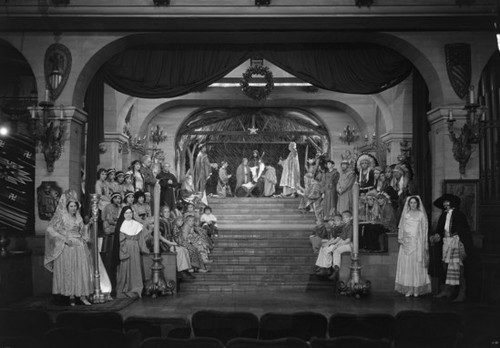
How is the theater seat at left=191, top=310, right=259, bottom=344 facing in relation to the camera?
away from the camera

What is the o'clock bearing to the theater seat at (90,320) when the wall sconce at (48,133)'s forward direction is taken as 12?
The theater seat is roughly at 12 o'clock from the wall sconce.

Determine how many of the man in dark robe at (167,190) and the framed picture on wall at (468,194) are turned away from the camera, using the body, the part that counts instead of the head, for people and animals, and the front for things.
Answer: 0

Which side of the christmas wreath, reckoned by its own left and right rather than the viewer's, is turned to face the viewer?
front

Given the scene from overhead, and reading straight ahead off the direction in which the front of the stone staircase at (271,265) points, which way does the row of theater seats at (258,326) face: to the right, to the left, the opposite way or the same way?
the opposite way

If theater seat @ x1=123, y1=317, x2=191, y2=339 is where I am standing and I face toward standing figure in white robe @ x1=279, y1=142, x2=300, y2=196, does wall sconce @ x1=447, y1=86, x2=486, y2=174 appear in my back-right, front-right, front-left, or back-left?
front-right

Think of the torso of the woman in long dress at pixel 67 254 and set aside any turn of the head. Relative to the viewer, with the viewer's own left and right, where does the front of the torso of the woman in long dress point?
facing the viewer and to the right of the viewer

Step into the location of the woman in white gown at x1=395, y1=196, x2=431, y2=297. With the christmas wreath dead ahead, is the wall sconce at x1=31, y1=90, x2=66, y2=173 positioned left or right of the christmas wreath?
left

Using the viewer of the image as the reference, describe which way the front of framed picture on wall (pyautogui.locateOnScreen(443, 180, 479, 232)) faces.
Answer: facing the viewer

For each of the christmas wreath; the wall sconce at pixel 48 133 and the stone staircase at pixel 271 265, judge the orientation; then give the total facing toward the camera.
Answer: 3

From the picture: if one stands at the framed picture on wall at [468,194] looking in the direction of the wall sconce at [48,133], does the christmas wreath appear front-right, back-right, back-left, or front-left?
front-right

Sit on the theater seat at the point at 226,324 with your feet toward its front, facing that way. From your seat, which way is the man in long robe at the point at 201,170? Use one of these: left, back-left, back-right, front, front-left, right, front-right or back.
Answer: front

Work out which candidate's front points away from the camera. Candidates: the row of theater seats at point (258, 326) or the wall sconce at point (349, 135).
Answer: the row of theater seats

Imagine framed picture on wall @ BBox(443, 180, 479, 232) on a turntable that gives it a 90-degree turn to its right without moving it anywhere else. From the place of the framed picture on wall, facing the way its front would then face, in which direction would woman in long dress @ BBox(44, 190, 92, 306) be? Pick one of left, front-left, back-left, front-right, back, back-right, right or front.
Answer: front-left

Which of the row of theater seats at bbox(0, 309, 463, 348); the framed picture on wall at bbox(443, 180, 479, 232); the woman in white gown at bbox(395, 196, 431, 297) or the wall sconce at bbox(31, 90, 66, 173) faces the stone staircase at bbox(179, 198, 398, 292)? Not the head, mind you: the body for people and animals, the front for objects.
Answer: the row of theater seats

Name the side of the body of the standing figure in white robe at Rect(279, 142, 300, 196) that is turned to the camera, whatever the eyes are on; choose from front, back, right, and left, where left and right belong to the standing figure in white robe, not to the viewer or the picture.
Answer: left

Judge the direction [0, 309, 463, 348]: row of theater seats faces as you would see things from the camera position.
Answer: facing away from the viewer
